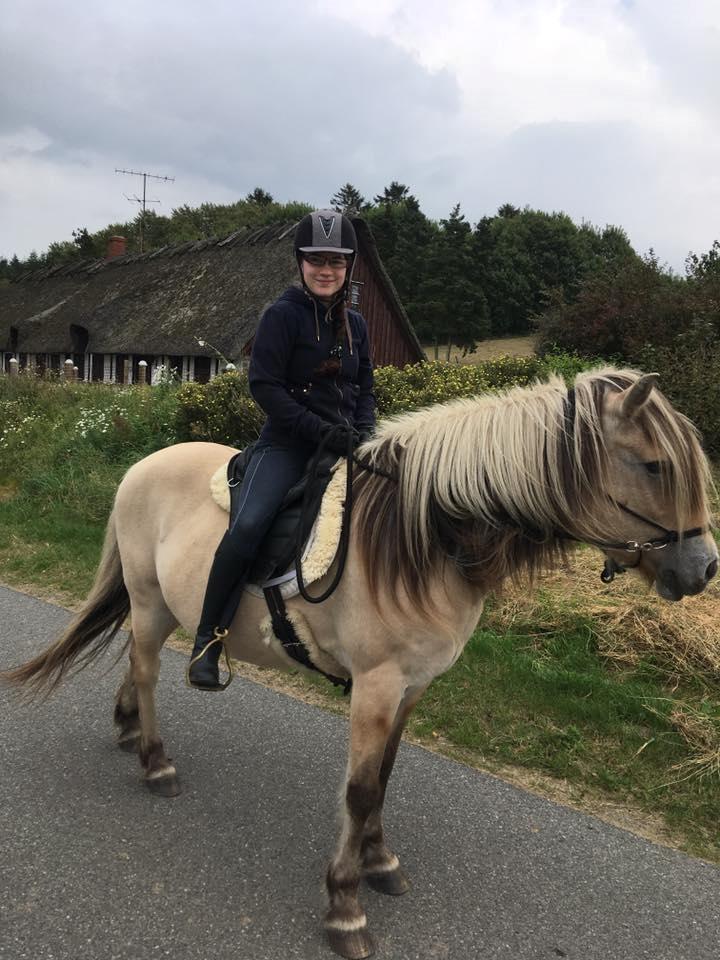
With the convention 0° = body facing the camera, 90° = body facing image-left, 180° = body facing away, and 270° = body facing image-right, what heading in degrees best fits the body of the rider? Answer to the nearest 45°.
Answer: approximately 315°

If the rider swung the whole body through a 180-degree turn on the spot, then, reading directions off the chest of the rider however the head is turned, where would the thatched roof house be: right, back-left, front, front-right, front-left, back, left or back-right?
front-right

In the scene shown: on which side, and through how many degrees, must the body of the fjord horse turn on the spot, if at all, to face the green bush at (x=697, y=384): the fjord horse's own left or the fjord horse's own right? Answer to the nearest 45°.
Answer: approximately 90° to the fjord horse's own left

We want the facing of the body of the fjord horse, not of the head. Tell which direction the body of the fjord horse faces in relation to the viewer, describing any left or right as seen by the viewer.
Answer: facing the viewer and to the right of the viewer

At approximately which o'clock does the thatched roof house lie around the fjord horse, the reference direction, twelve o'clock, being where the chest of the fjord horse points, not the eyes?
The thatched roof house is roughly at 7 o'clock from the fjord horse.

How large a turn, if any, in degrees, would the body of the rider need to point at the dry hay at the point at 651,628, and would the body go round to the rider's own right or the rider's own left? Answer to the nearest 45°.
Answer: approximately 90° to the rider's own left

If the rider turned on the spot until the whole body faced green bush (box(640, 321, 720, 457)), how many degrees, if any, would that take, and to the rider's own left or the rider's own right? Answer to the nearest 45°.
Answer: approximately 90° to the rider's own left
